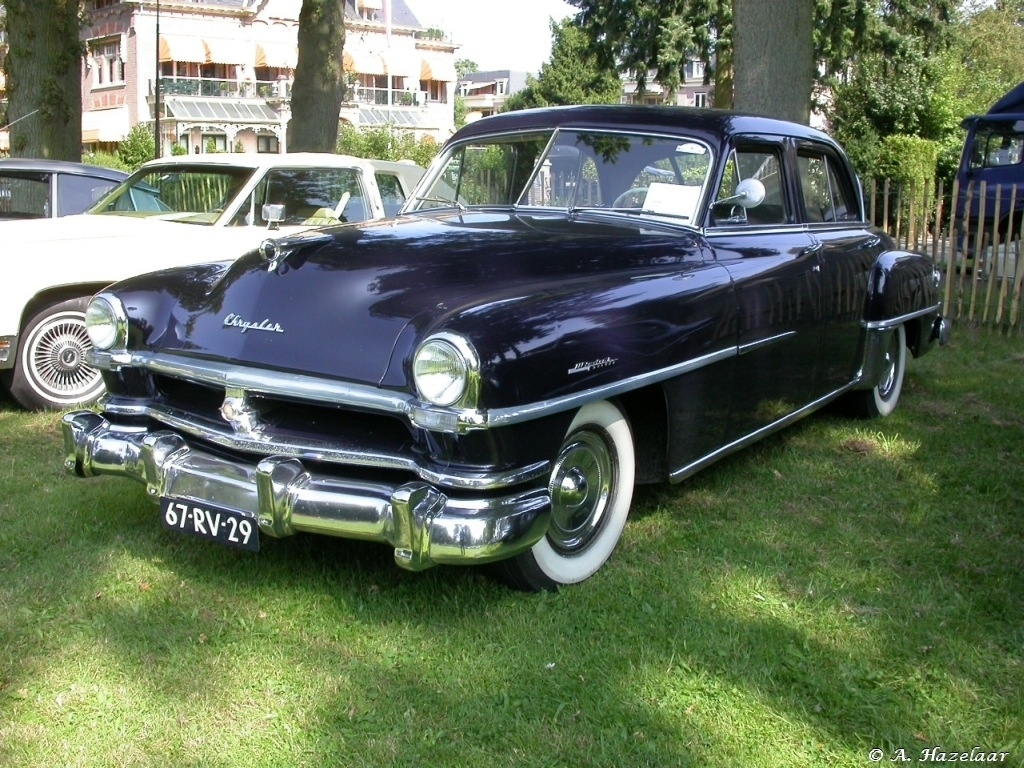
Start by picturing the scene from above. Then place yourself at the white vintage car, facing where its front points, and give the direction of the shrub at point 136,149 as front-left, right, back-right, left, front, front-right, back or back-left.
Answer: back-right

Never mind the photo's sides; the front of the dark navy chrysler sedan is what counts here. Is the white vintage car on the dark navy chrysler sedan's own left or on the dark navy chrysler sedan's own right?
on the dark navy chrysler sedan's own right

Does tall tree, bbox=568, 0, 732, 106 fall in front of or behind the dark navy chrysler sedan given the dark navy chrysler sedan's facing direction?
behind

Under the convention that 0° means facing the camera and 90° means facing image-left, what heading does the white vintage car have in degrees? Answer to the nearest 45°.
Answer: approximately 45°

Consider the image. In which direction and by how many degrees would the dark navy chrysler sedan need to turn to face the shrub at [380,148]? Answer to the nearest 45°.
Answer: approximately 135° to its right

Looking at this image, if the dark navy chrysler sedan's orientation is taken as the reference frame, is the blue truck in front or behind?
behind

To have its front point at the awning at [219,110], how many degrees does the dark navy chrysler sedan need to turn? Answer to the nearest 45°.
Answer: approximately 135° to its right

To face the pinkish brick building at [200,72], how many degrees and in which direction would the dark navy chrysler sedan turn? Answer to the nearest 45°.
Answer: approximately 135° to its right

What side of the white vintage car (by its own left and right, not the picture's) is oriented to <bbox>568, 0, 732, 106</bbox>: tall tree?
back
